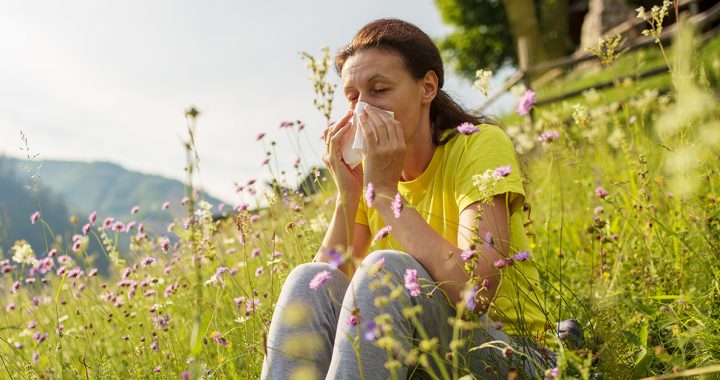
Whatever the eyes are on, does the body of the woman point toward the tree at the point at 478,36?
no

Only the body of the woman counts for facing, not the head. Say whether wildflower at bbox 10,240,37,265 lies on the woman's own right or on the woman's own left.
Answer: on the woman's own right

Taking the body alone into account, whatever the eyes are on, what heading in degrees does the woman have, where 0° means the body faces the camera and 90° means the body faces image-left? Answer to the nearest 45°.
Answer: approximately 45°

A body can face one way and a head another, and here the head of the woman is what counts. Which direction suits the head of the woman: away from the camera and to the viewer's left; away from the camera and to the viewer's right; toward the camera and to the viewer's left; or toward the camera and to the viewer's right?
toward the camera and to the viewer's left

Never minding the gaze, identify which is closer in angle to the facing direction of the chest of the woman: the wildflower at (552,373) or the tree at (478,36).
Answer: the wildflower

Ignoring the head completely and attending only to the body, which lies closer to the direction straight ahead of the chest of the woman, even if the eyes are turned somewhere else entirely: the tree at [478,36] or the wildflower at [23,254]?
the wildflower

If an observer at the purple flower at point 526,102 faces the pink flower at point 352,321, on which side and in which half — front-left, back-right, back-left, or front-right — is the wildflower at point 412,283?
front-left

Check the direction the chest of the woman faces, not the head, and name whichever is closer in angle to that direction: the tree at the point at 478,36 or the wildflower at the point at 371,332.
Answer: the wildflower

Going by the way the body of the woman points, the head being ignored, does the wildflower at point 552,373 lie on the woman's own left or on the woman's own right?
on the woman's own left

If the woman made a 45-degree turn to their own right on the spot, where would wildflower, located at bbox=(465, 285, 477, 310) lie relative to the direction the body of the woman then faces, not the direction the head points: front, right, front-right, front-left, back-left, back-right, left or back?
left
